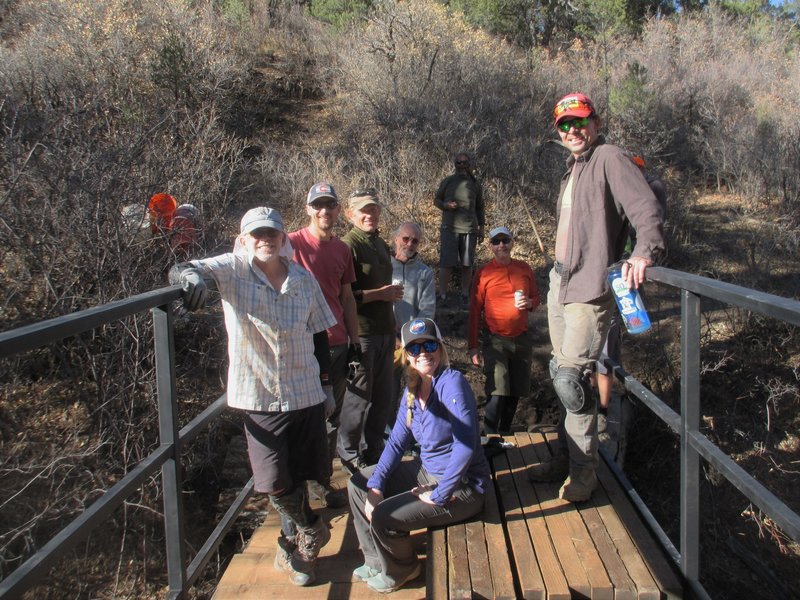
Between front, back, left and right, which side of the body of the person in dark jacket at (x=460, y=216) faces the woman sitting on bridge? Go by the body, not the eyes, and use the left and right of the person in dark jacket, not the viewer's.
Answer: front

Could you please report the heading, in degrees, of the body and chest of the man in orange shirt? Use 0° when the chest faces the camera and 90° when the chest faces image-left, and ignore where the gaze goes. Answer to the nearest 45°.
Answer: approximately 0°

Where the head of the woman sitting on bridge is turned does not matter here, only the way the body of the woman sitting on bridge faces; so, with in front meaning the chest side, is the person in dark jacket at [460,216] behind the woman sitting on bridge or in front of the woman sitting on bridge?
behind

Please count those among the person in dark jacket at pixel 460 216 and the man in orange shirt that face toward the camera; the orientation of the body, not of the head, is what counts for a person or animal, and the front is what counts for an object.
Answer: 2

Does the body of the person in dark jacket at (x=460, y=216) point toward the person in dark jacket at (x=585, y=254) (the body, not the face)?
yes

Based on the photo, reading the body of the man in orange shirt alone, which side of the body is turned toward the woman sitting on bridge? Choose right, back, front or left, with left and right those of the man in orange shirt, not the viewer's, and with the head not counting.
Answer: front
